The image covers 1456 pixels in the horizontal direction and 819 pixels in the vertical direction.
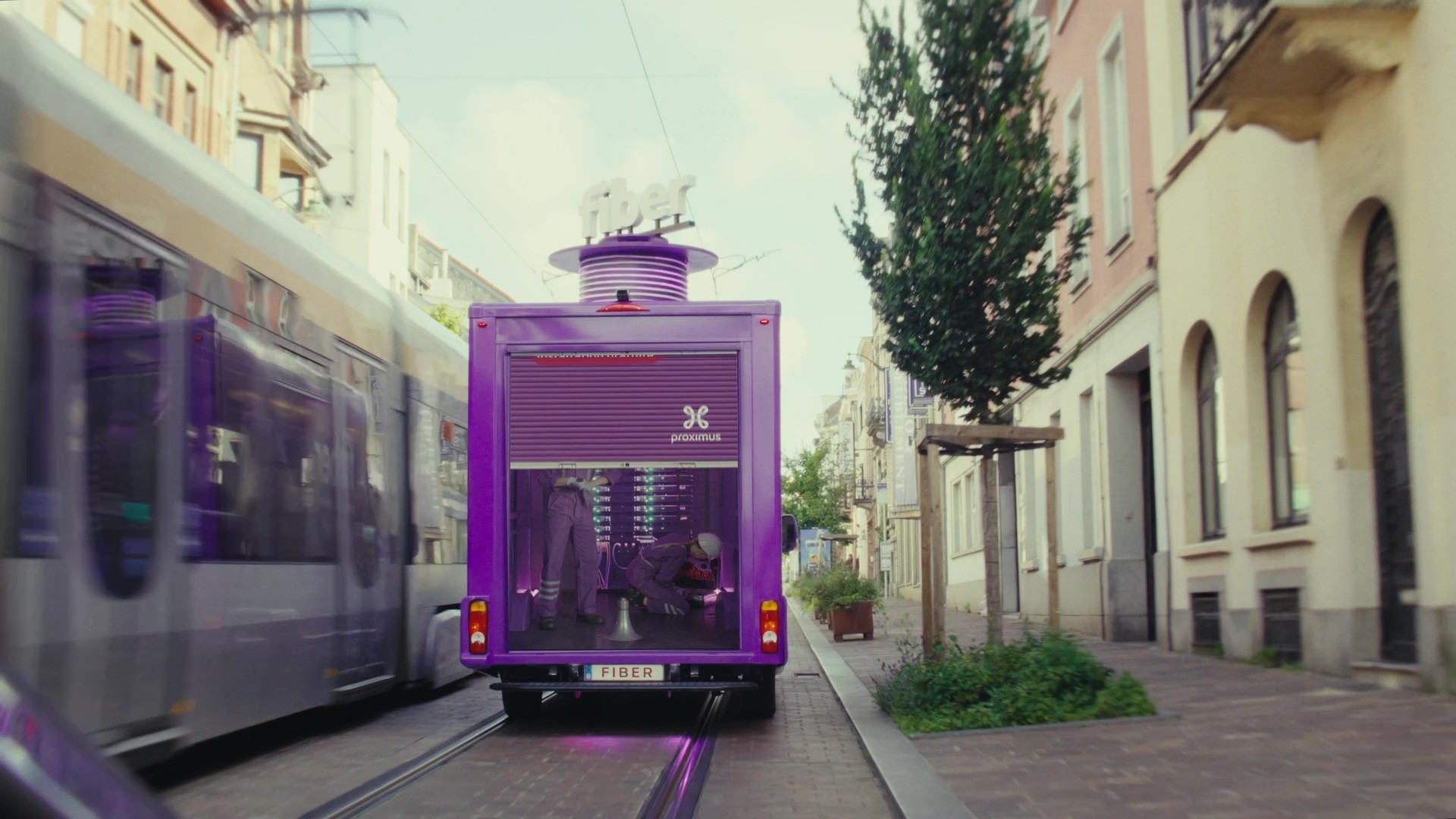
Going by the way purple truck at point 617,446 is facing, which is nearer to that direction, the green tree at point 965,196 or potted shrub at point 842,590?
the potted shrub

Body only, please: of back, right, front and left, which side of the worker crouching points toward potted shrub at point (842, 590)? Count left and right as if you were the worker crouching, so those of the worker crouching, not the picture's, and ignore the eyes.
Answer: left

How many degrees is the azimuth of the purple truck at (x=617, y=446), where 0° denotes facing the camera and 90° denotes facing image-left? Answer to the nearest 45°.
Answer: approximately 180°

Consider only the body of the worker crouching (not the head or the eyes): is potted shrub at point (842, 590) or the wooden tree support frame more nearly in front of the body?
the wooden tree support frame

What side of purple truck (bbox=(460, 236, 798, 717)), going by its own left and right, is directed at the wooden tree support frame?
right

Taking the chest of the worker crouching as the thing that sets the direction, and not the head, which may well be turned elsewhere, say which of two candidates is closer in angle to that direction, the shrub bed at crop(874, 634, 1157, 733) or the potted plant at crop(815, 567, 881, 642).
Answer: the shrub bed

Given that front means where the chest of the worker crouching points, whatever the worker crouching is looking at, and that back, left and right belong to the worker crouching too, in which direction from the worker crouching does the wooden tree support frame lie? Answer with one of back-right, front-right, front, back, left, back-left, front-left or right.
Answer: front

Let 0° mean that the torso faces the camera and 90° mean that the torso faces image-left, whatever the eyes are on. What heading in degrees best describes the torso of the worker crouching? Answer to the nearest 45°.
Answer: approximately 270°

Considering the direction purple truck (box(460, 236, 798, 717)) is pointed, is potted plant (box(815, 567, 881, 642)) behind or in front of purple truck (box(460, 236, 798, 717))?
in front
